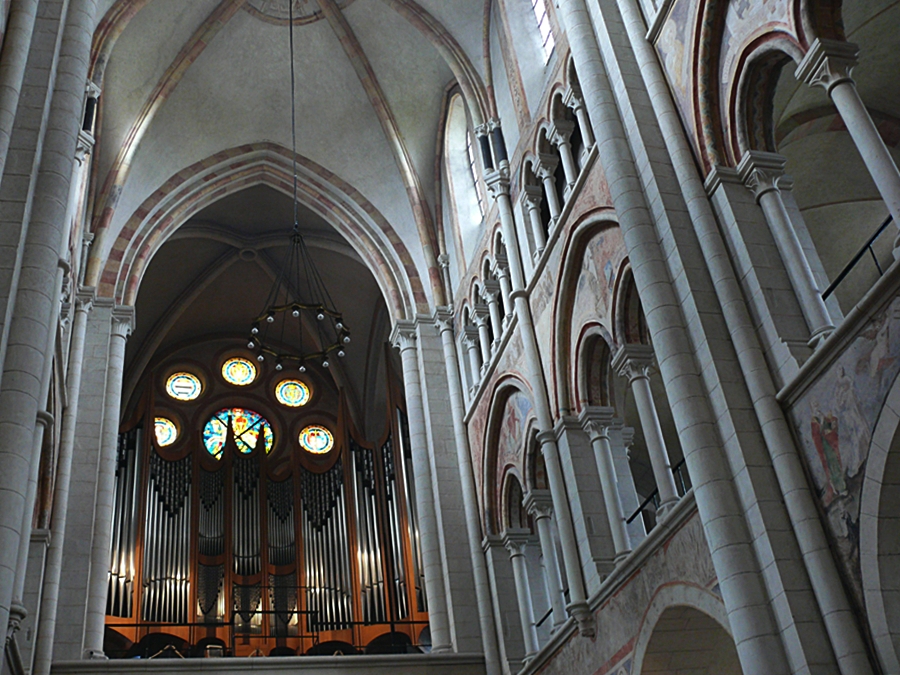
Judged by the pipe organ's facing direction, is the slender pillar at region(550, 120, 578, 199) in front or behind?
in front

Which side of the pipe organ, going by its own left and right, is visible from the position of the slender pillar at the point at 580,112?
front

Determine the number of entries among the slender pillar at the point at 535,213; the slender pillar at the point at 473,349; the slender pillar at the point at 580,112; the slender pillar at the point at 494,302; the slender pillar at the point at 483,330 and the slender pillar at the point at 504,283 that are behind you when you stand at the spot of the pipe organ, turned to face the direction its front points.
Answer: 0

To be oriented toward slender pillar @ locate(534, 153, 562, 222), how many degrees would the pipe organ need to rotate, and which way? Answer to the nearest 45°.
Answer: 0° — it already faces it

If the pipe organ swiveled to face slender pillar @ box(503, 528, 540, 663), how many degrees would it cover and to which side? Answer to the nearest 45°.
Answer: approximately 45° to its left

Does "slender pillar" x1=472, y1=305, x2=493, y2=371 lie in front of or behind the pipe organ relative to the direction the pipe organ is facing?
in front

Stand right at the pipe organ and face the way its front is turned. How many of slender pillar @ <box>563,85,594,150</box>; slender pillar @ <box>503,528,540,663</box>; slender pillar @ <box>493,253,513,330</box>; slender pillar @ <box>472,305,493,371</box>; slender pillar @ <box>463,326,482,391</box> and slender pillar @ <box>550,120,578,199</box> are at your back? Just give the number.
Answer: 0

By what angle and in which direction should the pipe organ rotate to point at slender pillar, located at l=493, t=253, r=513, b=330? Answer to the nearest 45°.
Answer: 0° — it already faces it

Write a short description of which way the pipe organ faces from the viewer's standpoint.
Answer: facing the viewer

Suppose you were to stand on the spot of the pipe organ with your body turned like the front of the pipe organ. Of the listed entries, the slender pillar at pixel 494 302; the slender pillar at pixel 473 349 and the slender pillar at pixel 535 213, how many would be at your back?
0

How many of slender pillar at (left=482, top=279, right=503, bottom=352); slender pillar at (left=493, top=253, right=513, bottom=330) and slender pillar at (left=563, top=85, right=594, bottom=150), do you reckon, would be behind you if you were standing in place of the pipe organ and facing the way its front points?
0
